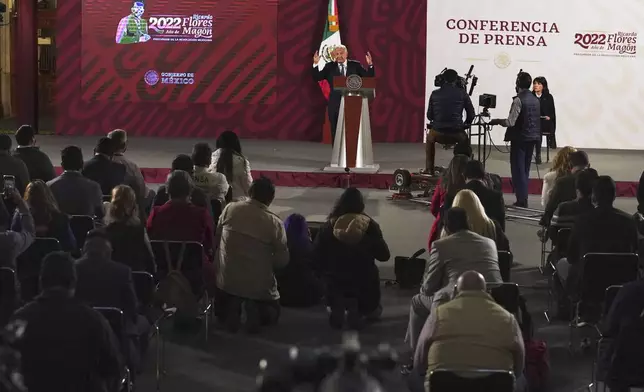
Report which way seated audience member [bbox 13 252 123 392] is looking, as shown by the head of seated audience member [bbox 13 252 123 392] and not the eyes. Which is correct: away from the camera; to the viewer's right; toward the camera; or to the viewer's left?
away from the camera

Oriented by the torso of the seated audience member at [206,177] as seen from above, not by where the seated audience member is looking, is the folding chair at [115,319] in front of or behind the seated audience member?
behind

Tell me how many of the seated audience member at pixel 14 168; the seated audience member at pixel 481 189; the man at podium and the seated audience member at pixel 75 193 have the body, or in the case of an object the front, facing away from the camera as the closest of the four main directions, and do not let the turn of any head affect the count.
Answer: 3

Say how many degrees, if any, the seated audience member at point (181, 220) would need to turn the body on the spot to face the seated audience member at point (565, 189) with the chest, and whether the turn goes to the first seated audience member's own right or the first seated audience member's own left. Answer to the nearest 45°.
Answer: approximately 90° to the first seated audience member's own right

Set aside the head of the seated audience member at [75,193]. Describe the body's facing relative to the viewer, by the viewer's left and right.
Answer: facing away from the viewer

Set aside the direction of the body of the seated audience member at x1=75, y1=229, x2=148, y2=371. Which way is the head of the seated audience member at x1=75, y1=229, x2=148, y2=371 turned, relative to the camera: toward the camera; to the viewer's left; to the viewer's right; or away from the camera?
away from the camera

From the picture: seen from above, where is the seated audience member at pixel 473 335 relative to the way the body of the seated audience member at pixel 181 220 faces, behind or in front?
behind

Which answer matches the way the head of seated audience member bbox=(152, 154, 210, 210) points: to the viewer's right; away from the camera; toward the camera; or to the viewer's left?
away from the camera

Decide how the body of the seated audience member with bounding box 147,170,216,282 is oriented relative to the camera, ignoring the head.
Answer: away from the camera

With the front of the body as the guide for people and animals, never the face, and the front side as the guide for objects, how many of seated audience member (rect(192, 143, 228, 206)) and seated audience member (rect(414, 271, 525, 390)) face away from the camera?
2

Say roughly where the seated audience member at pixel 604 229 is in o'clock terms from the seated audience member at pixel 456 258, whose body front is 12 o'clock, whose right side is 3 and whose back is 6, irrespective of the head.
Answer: the seated audience member at pixel 604 229 is roughly at 3 o'clock from the seated audience member at pixel 456 258.

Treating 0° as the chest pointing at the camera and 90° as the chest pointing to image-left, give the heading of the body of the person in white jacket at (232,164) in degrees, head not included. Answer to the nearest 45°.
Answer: approximately 180°

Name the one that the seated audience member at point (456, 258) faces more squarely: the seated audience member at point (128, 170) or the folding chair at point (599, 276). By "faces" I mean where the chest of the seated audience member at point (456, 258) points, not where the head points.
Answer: the seated audience member

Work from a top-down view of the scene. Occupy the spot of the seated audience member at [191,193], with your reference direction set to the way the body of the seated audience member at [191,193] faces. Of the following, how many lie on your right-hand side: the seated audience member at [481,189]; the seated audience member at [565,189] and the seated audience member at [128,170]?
2

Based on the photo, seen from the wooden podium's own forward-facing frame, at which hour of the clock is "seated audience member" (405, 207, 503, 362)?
The seated audience member is roughly at 12 o'clock from the wooden podium.

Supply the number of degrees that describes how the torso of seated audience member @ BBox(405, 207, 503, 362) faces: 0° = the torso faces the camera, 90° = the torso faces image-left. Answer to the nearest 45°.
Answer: approximately 135°
